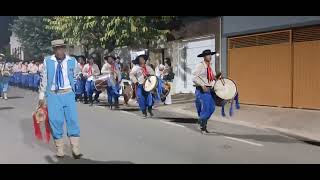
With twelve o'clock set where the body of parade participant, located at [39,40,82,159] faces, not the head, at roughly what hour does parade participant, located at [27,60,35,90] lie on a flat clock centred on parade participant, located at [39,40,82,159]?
parade participant, located at [27,60,35,90] is roughly at 6 o'clock from parade participant, located at [39,40,82,159].

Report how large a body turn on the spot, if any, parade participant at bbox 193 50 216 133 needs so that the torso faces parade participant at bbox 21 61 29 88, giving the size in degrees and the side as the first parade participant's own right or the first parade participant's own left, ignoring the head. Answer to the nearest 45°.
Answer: approximately 180°

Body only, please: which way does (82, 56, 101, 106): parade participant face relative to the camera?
toward the camera

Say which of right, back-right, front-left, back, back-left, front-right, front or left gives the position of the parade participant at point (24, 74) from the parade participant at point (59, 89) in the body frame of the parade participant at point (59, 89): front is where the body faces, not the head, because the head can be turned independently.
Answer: back

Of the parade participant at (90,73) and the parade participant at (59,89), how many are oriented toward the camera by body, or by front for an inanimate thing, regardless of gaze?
2

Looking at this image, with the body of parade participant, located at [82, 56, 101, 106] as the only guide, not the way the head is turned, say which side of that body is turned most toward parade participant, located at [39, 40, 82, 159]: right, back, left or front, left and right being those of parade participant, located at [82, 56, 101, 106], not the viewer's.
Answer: front

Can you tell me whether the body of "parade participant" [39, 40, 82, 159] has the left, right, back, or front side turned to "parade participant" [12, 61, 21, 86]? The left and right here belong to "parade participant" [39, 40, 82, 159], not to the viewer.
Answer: back

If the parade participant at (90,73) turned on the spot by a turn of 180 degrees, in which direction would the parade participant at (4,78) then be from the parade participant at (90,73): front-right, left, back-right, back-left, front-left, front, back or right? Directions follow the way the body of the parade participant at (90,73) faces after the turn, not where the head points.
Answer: front-left

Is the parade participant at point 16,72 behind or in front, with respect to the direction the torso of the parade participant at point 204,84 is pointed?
behind

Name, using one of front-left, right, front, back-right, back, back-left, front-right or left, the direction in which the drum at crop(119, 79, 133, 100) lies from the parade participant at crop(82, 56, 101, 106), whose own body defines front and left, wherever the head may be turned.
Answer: left

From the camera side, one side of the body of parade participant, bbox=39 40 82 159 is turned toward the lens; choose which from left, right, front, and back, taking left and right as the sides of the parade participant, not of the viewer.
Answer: front
